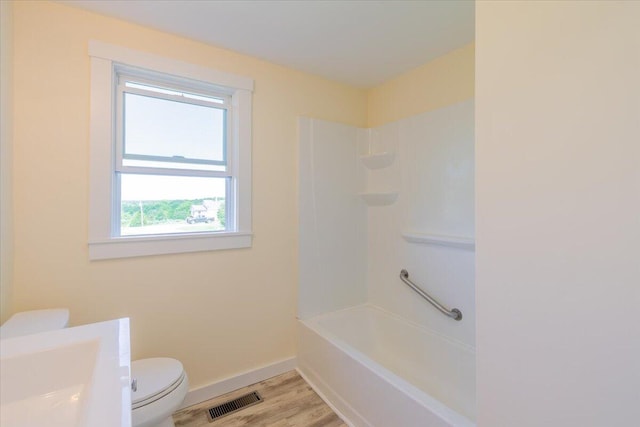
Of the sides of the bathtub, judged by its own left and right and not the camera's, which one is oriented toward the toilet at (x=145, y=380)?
front

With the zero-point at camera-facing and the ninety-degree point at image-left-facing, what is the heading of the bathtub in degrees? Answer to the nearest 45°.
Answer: approximately 45°

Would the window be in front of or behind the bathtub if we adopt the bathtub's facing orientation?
in front

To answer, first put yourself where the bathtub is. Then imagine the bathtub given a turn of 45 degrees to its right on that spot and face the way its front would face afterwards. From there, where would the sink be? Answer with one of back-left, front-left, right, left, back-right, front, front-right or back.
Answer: front-left
